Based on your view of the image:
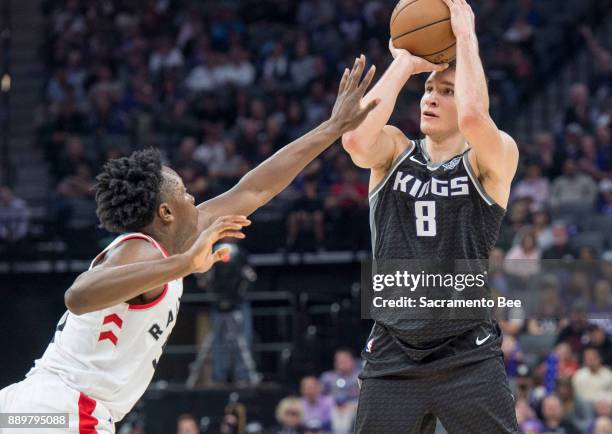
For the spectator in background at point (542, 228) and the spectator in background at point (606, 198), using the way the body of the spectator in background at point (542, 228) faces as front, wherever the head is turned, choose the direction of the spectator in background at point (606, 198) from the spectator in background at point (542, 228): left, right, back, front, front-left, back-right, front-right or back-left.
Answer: back

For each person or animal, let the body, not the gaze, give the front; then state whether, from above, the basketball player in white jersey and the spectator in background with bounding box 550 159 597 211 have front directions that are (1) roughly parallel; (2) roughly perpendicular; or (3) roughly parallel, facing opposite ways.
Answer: roughly perpendicular

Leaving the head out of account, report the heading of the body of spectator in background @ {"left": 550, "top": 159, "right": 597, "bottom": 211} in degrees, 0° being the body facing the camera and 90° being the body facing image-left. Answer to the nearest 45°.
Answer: approximately 0°

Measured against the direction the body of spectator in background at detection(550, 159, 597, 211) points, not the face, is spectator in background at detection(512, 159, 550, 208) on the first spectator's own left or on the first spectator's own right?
on the first spectator's own right

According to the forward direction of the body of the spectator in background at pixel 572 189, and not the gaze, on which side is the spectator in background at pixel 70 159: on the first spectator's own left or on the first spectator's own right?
on the first spectator's own right

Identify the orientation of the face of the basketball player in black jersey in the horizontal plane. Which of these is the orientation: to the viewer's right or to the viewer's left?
to the viewer's left

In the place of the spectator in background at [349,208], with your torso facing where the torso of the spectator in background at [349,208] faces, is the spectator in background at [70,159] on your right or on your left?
on your right
